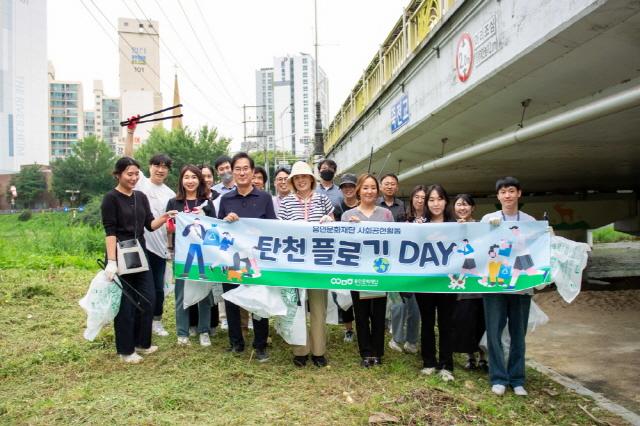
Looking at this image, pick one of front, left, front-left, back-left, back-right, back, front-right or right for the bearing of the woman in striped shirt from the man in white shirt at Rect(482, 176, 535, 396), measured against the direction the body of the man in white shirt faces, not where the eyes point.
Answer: right

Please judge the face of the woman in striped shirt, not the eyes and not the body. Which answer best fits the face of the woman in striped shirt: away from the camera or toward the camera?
toward the camera

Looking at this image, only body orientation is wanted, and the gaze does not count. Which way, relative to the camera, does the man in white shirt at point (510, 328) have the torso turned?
toward the camera

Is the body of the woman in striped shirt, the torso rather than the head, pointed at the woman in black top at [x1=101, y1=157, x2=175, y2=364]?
no

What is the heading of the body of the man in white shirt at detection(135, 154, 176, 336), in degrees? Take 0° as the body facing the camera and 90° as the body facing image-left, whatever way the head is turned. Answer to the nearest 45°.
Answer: approximately 0°

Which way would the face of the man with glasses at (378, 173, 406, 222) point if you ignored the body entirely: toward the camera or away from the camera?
toward the camera

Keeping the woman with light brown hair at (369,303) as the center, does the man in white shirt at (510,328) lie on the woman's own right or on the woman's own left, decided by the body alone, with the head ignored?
on the woman's own left

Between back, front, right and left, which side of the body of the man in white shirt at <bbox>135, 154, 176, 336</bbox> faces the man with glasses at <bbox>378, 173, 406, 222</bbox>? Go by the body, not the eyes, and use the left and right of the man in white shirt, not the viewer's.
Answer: left

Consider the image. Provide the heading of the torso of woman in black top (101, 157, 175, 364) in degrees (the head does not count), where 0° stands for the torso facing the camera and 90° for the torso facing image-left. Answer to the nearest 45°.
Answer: approximately 315°

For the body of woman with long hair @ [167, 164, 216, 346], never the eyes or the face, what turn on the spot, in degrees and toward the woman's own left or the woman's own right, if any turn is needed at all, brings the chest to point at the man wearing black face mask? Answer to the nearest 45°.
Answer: approximately 90° to the woman's own left

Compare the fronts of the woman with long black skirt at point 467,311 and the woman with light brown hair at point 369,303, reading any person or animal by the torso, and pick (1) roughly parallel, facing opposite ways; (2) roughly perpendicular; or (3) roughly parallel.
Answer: roughly parallel

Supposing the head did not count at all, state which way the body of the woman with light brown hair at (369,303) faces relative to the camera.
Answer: toward the camera

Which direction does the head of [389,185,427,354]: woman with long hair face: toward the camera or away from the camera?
toward the camera

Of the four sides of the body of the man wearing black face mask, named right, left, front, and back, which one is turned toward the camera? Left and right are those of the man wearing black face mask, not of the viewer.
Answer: front

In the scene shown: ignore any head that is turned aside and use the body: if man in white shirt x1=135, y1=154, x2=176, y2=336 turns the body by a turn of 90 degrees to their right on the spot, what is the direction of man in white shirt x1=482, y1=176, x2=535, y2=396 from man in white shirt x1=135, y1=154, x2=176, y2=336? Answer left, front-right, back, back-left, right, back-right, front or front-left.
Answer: back-left

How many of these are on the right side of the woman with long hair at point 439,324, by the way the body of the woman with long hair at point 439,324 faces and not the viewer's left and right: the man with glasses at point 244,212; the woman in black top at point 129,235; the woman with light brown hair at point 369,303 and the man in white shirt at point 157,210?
4

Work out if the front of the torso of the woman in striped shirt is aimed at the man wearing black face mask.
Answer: no

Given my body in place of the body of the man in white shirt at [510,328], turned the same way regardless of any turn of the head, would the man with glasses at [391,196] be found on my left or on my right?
on my right
